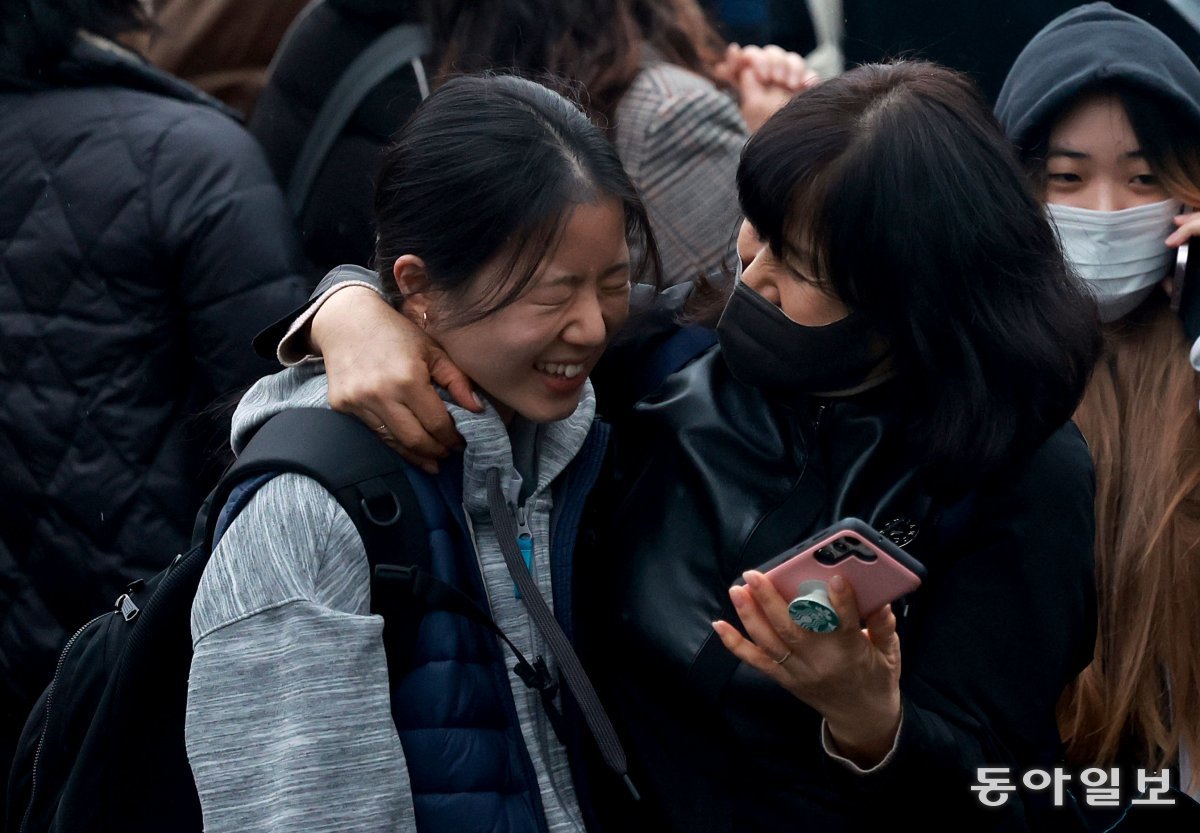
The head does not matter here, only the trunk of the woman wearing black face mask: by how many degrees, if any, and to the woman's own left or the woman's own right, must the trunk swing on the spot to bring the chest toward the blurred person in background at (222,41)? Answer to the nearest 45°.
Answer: approximately 90° to the woman's own right

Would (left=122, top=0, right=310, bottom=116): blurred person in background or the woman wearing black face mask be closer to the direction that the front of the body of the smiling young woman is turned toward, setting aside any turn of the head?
the woman wearing black face mask

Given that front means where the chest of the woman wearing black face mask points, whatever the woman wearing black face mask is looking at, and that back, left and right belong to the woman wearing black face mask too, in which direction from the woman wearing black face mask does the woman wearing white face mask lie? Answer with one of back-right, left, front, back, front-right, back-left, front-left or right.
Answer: back

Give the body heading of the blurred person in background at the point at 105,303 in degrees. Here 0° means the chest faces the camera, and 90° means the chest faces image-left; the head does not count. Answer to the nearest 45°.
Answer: approximately 180°

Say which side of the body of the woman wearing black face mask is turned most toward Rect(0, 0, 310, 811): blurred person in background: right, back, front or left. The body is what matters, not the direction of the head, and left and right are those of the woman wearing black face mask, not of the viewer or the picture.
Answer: right

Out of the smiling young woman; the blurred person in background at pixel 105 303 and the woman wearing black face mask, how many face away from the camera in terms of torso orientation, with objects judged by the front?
1

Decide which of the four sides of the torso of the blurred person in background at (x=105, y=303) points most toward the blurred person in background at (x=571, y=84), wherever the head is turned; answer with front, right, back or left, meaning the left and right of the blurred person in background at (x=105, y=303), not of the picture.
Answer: right

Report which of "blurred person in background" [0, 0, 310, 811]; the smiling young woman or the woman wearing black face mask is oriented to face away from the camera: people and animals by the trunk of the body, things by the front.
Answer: the blurred person in background

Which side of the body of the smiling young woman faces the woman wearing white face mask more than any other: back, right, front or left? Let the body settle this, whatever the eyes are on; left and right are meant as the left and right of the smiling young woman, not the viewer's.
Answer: left

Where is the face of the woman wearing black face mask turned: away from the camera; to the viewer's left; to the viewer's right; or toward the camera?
to the viewer's left

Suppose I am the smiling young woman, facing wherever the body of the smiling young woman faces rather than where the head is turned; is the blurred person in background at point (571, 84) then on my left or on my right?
on my left

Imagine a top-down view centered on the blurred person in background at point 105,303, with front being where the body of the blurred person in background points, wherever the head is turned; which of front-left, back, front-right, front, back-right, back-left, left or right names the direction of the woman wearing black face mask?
back-right

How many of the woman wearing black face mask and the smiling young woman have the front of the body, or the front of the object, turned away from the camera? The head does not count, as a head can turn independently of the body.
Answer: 0

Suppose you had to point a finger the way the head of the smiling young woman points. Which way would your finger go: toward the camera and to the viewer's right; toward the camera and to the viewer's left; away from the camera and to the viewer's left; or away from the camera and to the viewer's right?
toward the camera and to the viewer's right
